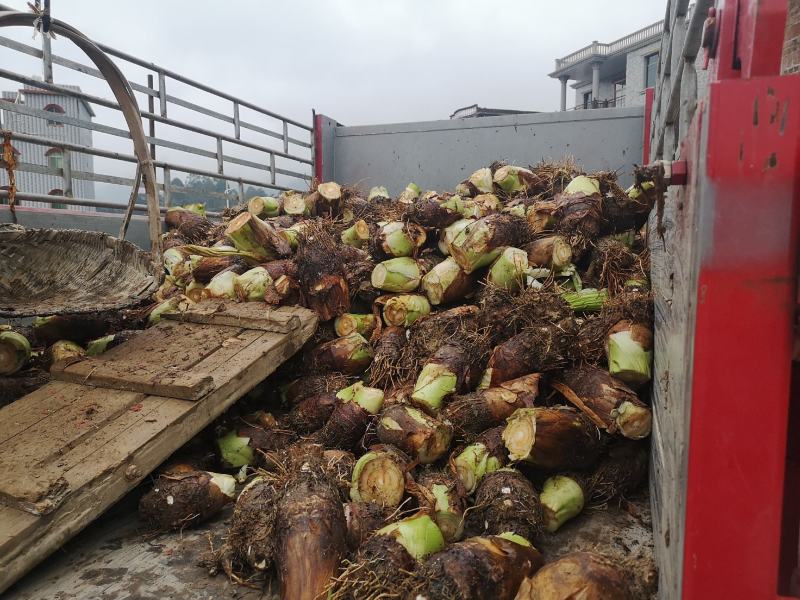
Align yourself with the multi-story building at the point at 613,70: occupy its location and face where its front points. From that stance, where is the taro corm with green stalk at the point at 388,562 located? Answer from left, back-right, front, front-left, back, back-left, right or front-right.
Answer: front-left

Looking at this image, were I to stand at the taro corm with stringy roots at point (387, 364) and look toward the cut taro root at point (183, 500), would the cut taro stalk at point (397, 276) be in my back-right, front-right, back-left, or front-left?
back-right

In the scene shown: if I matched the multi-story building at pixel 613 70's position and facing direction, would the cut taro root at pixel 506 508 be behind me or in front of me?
in front

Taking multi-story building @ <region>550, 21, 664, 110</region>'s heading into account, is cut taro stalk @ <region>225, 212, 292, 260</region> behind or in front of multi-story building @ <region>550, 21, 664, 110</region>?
in front

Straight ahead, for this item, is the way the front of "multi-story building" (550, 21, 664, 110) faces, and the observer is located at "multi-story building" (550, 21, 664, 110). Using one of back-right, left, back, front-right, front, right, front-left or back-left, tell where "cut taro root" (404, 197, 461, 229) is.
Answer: front-left

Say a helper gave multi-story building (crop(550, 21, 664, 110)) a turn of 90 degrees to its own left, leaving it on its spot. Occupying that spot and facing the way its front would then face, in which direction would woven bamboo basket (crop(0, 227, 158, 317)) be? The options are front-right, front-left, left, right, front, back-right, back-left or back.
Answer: front-right

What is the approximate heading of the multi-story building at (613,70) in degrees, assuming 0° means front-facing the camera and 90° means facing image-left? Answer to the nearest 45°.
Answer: approximately 45°

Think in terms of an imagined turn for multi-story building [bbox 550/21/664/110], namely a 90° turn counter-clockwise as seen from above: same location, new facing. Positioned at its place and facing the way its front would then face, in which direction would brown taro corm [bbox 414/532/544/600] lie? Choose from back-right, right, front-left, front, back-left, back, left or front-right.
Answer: front-right

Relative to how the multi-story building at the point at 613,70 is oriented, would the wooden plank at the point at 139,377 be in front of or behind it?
in front

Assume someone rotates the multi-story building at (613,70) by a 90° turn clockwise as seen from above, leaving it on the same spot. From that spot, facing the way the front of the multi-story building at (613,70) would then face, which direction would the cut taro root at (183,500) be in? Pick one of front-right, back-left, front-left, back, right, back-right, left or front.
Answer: back-left
